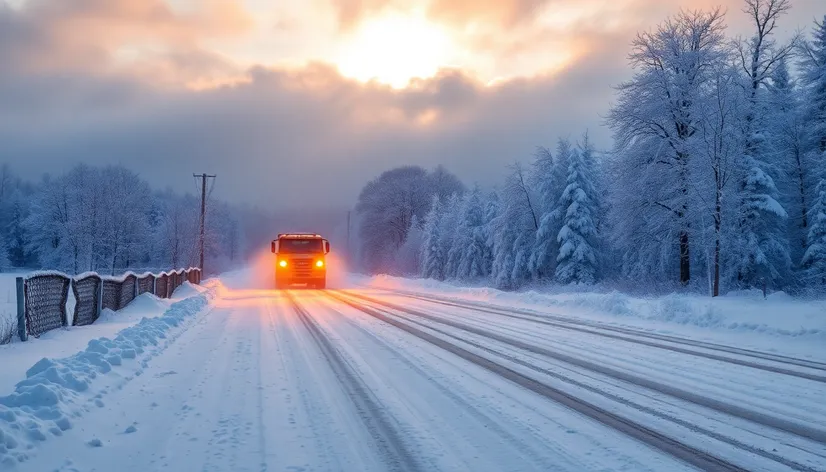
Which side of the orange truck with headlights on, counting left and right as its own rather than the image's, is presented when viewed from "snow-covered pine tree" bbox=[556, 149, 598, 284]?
left

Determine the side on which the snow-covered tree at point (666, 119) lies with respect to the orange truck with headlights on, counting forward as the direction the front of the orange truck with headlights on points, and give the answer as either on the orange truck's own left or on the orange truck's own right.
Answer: on the orange truck's own left

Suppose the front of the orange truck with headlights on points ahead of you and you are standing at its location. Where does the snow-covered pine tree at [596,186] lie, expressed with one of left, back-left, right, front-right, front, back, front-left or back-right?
left

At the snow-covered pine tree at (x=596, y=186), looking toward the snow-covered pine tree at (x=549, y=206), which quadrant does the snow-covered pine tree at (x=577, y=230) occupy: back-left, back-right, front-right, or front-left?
front-left

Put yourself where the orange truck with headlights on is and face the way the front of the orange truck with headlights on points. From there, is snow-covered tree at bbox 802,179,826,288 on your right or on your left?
on your left

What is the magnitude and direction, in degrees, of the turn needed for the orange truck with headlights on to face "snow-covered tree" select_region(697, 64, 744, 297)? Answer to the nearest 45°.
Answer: approximately 45° to its left

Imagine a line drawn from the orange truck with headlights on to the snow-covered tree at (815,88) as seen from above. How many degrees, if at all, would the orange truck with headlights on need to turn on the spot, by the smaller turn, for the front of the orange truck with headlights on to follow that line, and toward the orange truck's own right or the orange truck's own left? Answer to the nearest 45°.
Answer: approximately 45° to the orange truck's own left

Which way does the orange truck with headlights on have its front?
toward the camera

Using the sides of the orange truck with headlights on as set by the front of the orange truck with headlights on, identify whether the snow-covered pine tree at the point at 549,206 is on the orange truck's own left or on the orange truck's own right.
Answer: on the orange truck's own left

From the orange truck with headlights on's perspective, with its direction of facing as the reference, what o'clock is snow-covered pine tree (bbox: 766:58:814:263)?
The snow-covered pine tree is roughly at 10 o'clock from the orange truck with headlights on.
